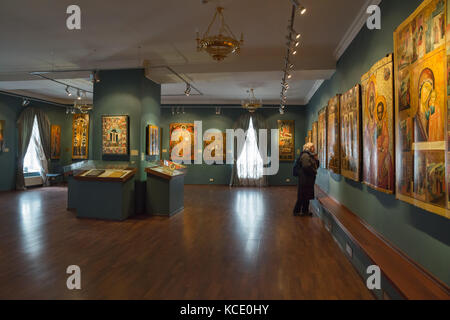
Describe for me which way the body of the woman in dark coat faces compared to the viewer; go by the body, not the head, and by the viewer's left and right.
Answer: facing to the right of the viewer

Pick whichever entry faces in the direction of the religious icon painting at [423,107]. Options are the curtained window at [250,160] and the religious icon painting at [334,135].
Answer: the curtained window

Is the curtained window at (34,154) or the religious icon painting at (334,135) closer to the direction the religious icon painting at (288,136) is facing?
the religious icon painting

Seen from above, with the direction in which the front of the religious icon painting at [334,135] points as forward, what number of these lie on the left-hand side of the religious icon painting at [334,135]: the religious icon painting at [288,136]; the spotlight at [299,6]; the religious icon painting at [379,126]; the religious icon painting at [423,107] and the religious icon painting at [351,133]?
4

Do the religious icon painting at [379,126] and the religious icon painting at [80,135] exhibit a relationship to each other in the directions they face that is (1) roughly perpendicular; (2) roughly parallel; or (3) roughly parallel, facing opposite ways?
roughly perpendicular

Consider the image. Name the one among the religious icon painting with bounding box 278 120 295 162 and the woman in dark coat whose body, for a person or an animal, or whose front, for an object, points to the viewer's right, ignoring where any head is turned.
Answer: the woman in dark coat

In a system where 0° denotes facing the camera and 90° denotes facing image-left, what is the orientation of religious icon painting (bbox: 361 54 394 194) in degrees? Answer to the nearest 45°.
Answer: approximately 45°

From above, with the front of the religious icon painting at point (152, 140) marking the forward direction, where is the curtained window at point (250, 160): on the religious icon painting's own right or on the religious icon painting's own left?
on the religious icon painting's own left

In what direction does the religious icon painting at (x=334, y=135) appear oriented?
to the viewer's left

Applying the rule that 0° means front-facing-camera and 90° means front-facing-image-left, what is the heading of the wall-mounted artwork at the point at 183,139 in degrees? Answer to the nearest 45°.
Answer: approximately 0°

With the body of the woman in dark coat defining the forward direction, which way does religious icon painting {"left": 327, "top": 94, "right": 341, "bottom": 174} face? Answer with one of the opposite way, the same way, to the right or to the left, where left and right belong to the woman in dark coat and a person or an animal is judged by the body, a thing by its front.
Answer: the opposite way
